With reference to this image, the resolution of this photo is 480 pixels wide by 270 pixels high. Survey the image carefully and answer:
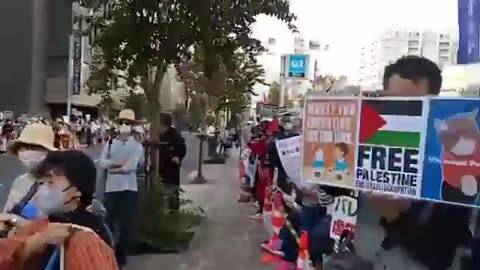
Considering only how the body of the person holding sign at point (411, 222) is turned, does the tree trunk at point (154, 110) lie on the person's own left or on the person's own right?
on the person's own right

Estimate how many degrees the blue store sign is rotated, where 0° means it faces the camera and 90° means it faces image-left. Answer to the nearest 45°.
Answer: approximately 0°
